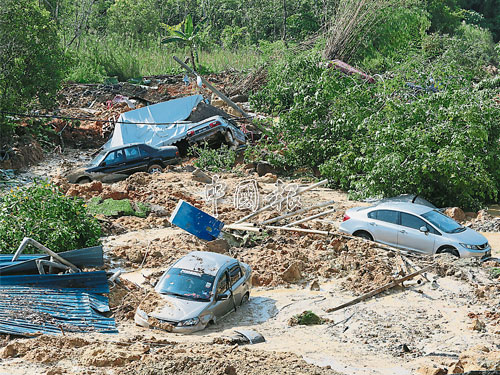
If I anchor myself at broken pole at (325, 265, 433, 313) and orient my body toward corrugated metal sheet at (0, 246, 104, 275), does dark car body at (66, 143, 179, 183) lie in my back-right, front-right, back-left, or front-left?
front-right

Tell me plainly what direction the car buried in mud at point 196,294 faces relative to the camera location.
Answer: facing the viewer and to the left of the viewer

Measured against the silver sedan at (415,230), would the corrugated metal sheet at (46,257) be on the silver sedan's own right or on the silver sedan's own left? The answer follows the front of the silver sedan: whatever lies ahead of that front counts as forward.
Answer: on the silver sedan's own right

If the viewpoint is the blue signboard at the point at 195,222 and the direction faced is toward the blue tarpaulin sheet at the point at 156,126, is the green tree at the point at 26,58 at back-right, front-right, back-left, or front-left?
front-left

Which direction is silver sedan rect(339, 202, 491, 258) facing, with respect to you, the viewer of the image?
facing the viewer and to the right of the viewer

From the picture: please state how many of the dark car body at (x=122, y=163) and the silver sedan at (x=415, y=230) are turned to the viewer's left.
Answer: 1

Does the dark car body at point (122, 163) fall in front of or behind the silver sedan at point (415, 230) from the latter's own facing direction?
behind

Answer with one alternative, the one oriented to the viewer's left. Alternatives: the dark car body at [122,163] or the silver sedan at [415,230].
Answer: the dark car body

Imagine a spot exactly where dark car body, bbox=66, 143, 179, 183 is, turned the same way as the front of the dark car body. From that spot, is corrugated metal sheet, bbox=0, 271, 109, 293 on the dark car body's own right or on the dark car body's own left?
on the dark car body's own left

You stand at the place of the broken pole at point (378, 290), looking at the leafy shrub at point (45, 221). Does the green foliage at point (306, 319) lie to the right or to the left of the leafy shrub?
left

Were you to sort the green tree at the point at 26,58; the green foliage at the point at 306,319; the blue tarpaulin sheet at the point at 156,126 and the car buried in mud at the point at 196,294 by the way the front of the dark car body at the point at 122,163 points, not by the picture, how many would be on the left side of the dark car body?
2

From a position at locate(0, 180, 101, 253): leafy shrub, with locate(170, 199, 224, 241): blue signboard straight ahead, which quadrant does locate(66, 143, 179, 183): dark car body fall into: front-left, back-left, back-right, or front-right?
front-left

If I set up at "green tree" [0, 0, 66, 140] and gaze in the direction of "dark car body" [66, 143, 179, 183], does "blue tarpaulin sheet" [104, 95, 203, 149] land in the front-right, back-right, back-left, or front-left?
front-left

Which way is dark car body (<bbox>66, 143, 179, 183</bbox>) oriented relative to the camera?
to the viewer's left
